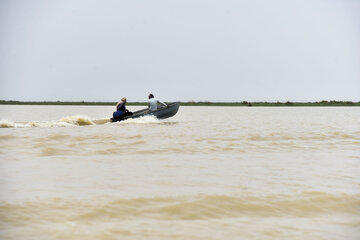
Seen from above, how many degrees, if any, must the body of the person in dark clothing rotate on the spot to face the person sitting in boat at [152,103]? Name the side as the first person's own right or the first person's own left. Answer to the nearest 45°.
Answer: approximately 45° to the first person's own left

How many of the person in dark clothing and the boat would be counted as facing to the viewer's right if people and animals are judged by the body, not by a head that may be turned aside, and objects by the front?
2

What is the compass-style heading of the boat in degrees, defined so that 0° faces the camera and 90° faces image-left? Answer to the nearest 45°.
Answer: approximately 270°

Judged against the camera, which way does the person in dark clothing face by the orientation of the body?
to the viewer's right
